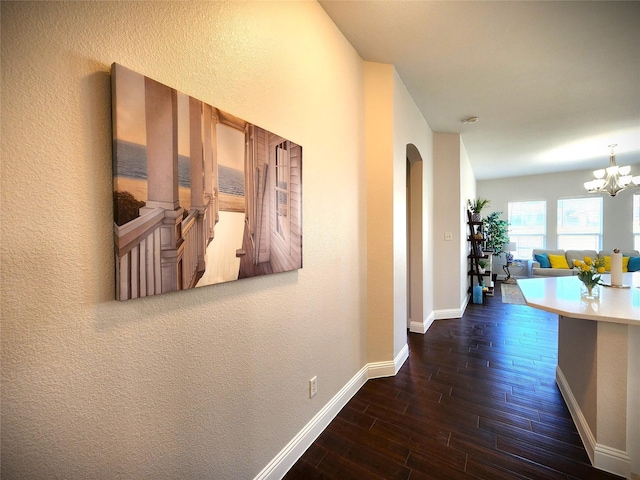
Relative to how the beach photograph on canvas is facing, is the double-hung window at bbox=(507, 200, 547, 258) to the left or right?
on its left

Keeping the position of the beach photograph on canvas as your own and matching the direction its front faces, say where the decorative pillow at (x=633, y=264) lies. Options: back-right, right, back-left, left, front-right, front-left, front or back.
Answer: front-left

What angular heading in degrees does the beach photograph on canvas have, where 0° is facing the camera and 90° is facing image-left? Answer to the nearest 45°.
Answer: approximately 315°

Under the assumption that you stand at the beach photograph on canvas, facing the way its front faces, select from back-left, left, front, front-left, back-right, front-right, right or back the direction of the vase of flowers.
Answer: front-left

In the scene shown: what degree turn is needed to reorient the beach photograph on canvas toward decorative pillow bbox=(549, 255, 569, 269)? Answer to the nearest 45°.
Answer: approximately 45° to its left

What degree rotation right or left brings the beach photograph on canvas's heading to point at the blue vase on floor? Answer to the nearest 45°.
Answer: approximately 90° to its left

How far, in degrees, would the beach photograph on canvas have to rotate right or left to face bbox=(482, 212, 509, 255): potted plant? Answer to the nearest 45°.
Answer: approximately 90° to its left

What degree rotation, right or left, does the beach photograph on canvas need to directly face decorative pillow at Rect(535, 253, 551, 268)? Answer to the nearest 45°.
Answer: approximately 45° to its left

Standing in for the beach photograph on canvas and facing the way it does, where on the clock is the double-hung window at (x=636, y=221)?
The double-hung window is roughly at 10 o'clock from the beach photograph on canvas.
